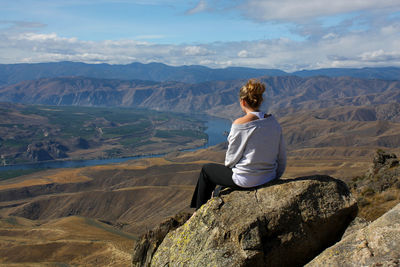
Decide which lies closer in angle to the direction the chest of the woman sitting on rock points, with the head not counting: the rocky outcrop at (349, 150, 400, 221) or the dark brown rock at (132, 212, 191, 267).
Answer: the dark brown rock

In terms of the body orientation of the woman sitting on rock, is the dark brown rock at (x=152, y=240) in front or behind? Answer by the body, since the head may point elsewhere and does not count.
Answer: in front

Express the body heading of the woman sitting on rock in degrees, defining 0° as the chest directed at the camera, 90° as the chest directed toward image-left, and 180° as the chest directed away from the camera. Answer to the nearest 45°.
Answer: approximately 135°

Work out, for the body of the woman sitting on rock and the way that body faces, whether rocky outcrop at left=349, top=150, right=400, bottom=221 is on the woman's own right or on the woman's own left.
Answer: on the woman's own right

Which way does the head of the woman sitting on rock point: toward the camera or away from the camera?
away from the camera
